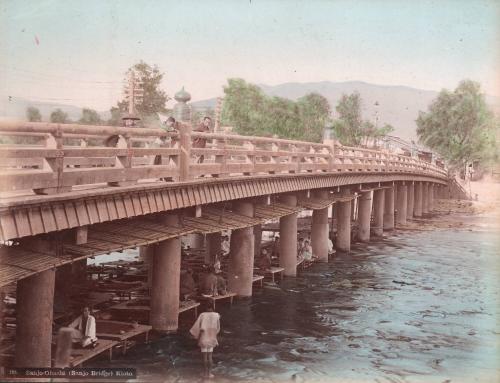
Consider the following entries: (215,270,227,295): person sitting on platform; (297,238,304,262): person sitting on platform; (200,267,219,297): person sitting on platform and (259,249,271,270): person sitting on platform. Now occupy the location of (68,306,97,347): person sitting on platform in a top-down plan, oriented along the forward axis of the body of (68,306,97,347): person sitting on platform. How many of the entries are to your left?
4

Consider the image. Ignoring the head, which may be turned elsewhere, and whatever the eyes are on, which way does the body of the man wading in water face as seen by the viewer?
away from the camera

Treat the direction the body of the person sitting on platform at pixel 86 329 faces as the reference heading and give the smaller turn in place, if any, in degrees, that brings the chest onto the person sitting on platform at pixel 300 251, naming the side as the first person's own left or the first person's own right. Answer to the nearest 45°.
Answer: approximately 90° to the first person's own left

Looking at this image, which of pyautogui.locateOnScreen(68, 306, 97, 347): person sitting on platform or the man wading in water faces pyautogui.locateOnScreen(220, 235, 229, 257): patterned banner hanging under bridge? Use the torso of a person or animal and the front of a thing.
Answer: the man wading in water

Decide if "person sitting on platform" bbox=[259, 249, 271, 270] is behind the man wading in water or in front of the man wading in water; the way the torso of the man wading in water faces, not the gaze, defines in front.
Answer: in front

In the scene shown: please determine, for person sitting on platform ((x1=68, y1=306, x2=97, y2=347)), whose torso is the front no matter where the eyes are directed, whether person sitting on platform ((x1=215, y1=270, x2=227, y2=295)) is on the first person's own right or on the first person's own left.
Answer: on the first person's own left

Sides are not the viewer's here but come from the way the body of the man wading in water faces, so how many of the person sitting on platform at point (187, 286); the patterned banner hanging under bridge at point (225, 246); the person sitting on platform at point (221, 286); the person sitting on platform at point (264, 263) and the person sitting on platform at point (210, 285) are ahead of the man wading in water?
5

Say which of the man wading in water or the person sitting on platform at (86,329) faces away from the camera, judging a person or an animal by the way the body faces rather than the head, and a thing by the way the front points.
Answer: the man wading in water

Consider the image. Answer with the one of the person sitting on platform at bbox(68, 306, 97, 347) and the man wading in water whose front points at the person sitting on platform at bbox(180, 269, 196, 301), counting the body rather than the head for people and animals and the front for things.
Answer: the man wading in water

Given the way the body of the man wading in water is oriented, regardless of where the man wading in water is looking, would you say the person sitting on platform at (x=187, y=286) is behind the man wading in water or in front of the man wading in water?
in front

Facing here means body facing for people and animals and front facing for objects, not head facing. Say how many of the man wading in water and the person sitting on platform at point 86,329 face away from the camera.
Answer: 1
